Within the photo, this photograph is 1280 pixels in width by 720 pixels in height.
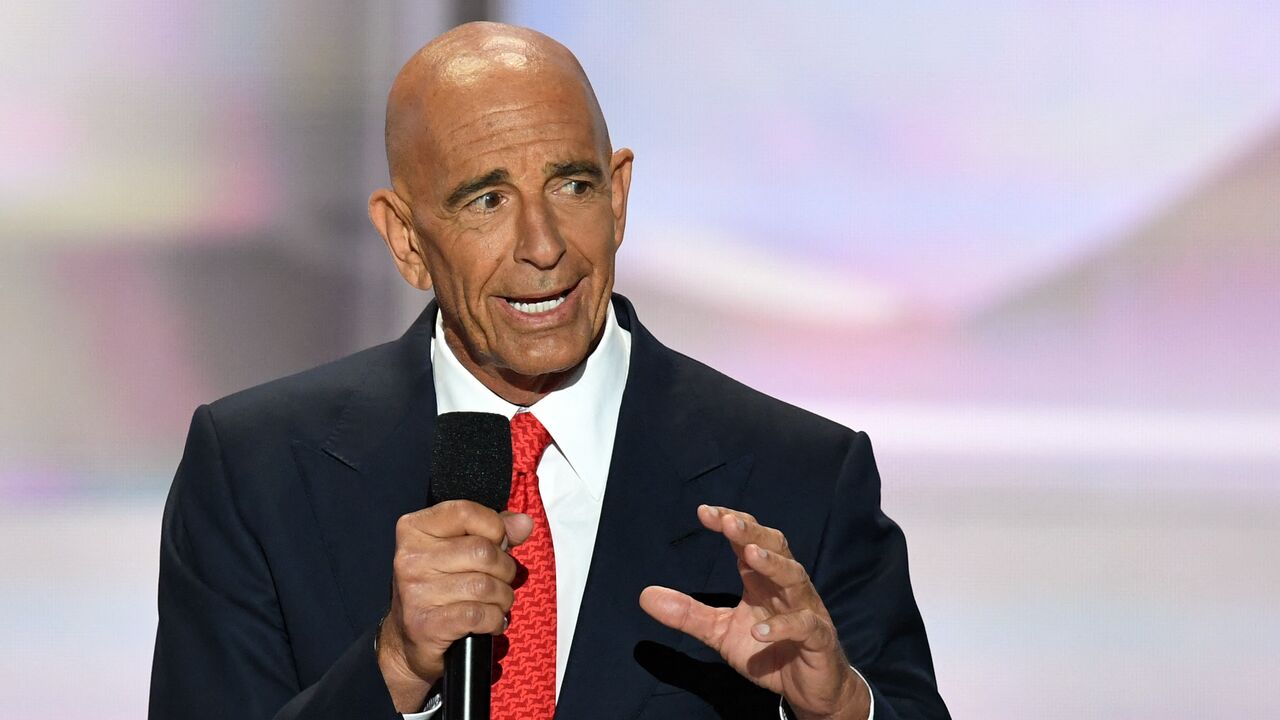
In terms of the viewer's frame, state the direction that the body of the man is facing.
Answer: toward the camera

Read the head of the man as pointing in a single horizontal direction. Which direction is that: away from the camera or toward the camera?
toward the camera
